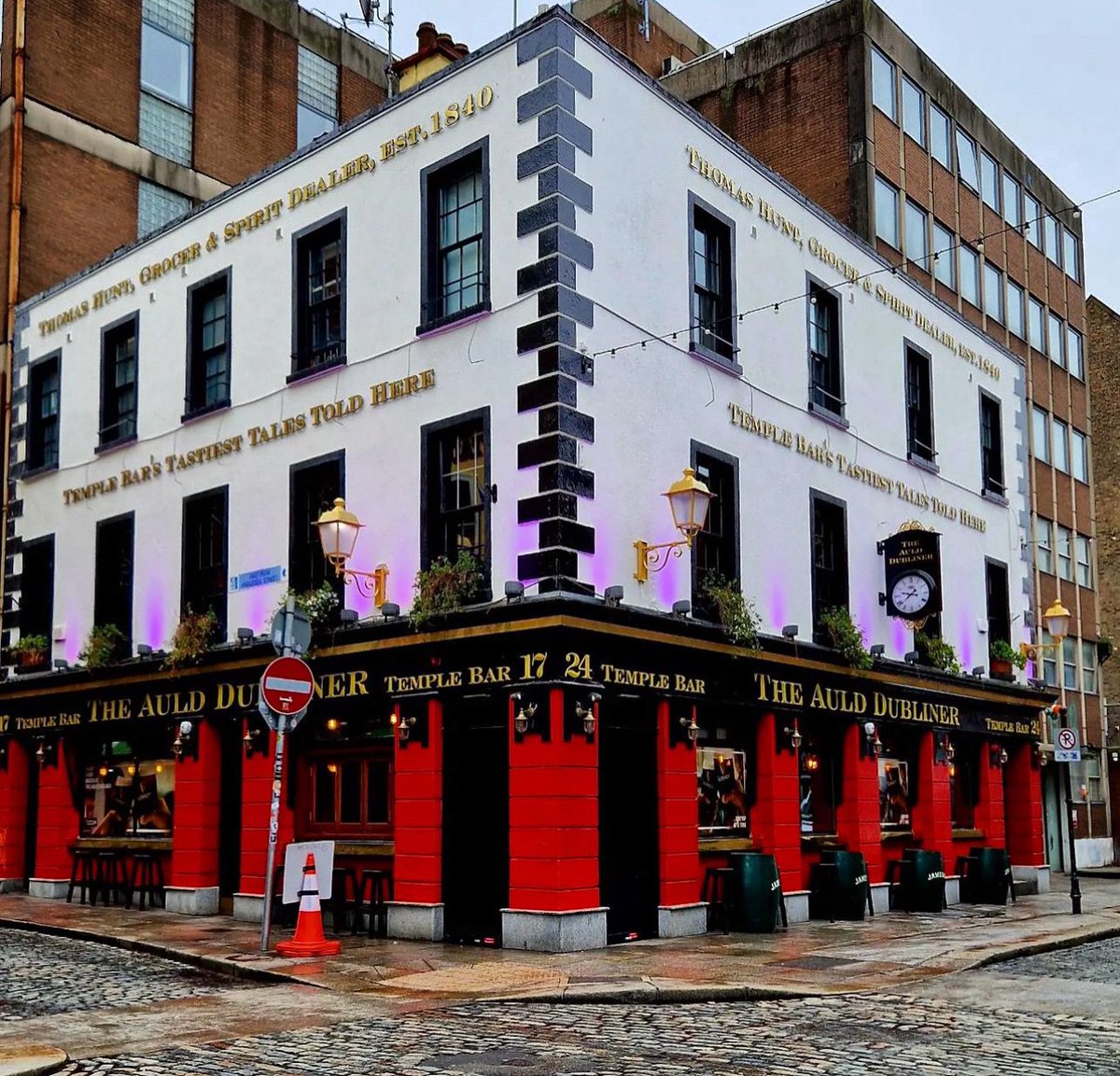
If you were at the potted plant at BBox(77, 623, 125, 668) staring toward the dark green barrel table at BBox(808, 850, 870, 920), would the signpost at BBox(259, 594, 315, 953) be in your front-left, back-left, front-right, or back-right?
front-right

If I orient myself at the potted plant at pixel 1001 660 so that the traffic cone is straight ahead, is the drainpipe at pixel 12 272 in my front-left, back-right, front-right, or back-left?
front-right
